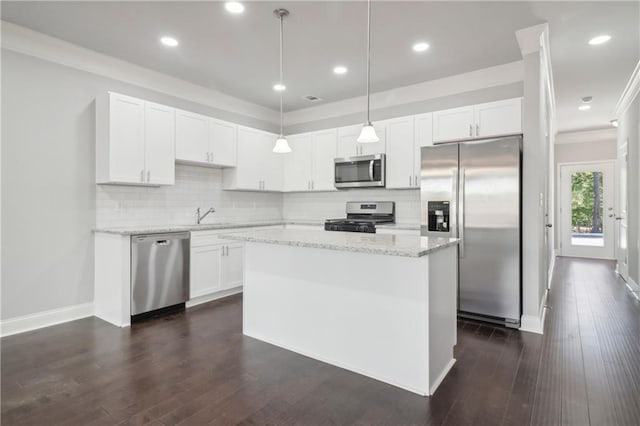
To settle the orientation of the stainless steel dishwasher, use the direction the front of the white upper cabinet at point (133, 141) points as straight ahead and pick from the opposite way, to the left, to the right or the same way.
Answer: the same way

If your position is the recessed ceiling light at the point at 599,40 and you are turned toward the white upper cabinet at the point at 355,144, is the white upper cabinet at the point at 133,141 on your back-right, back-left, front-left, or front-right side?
front-left

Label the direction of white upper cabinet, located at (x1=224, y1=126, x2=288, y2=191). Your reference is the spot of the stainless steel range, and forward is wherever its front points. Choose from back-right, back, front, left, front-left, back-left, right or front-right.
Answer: front-right

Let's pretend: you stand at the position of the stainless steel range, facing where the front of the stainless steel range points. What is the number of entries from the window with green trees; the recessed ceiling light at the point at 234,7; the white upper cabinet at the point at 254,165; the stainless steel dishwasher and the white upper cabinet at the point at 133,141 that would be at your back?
1

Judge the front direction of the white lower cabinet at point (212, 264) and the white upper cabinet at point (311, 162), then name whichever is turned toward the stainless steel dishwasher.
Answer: the white upper cabinet

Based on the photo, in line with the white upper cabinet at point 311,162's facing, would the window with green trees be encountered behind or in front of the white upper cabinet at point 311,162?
behind

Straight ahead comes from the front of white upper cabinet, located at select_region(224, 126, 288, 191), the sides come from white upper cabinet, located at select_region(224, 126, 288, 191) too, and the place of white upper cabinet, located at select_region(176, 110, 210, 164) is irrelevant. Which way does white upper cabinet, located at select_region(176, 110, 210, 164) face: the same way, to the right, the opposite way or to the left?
the same way

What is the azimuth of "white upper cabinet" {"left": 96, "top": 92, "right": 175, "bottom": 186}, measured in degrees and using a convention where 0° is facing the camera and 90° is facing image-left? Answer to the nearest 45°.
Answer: approximately 315°

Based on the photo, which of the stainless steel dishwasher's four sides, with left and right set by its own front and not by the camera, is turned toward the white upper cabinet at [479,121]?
front

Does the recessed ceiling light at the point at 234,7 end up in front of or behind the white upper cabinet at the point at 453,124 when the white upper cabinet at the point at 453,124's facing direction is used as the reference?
in front

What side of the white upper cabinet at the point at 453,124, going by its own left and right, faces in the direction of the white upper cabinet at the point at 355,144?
right

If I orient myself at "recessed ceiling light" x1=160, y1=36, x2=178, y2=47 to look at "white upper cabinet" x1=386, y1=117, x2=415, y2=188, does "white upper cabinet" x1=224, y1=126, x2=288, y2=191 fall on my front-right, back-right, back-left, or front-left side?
front-left

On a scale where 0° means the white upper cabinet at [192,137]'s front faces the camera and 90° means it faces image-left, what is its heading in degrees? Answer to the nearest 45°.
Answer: approximately 315°

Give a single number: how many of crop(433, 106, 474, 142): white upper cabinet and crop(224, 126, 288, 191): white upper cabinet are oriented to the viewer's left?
0
